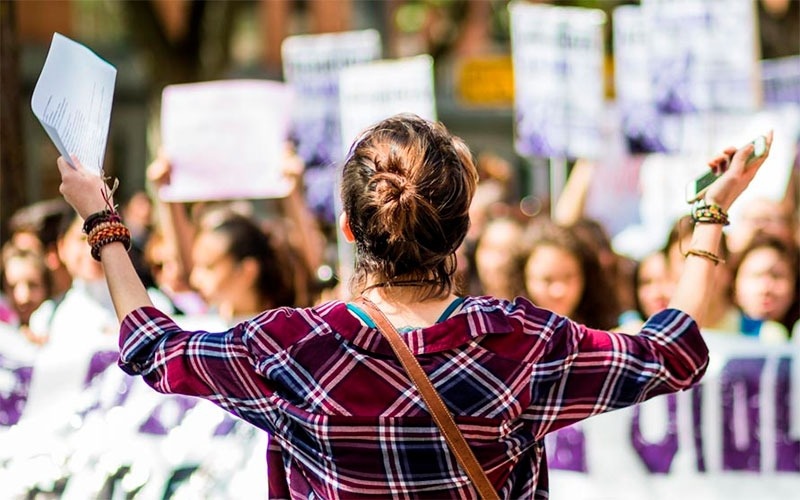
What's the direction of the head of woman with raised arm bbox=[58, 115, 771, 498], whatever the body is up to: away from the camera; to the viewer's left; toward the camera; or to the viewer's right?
away from the camera

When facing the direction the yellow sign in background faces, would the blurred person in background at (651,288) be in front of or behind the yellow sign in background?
in front

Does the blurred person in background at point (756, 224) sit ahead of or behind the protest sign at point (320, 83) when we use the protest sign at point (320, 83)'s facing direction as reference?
ahead

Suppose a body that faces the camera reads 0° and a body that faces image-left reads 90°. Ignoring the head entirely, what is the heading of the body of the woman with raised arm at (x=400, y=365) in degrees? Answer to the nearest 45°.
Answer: approximately 180°

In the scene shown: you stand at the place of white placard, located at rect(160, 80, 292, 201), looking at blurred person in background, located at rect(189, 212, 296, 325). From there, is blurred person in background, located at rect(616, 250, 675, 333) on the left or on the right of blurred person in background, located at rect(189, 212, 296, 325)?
left

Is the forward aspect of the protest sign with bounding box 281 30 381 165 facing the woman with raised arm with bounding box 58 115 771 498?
yes

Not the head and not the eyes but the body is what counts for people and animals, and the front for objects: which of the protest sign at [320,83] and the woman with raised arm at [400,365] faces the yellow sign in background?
the woman with raised arm

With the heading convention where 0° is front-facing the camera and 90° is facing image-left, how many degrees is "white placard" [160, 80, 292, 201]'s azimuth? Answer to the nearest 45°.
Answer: approximately 0°

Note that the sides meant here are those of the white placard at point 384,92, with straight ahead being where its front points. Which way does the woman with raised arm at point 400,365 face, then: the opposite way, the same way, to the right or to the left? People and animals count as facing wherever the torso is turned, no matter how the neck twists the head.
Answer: the opposite way

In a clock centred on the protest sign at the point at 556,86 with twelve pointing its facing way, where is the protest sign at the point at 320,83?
the protest sign at the point at 320,83 is roughly at 4 o'clock from the protest sign at the point at 556,86.

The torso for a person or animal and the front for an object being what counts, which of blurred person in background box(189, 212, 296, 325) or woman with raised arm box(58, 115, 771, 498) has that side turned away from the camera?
the woman with raised arm
